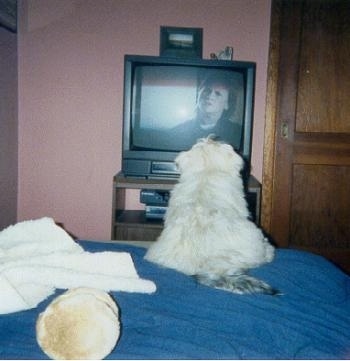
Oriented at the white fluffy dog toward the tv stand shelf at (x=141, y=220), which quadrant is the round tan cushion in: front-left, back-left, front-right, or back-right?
back-left

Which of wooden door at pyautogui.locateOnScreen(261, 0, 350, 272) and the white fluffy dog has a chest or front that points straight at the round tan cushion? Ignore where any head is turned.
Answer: the wooden door

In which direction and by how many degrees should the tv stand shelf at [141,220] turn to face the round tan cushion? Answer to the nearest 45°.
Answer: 0° — it already faces it

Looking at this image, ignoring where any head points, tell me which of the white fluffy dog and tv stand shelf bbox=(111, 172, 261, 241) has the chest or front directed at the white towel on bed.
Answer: the tv stand shelf

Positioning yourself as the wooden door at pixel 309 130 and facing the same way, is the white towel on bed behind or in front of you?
in front

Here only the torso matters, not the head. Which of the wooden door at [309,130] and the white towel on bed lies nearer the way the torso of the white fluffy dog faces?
the wooden door

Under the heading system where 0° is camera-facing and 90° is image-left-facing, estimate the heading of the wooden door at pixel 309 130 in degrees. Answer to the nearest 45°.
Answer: approximately 0°

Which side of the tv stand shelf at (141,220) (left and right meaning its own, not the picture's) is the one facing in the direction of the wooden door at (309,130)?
left

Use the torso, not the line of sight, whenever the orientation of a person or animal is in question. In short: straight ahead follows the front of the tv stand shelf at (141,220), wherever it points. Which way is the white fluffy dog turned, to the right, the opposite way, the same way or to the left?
the opposite way

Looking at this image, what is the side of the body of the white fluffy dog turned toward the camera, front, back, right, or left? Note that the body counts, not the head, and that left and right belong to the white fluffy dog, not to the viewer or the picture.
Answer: back
